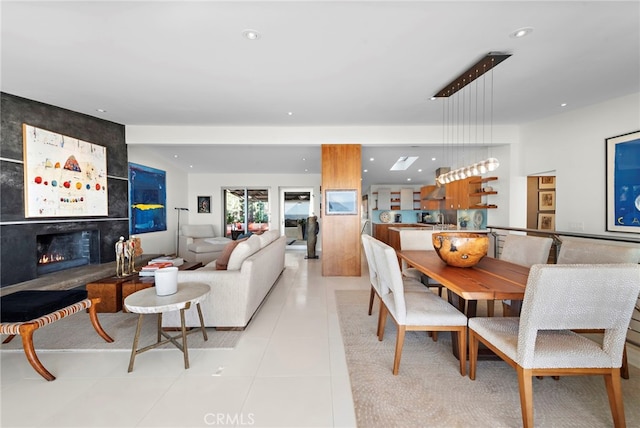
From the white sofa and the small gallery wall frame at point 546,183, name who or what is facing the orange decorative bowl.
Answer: the small gallery wall frame

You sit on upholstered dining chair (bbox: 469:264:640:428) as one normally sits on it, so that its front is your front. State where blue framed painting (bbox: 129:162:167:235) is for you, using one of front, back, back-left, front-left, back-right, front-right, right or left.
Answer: front-left

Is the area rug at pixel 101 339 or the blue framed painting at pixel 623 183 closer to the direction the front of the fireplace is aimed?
the blue framed painting

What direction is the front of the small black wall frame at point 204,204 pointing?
toward the camera

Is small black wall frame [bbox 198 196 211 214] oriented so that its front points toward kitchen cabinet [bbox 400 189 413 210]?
no

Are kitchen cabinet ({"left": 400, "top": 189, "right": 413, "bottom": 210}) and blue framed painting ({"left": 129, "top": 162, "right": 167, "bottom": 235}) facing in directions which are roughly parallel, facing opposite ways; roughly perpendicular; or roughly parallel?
roughly perpendicular

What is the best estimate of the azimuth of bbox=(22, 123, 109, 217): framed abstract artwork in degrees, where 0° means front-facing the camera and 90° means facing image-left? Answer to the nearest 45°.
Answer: approximately 315°

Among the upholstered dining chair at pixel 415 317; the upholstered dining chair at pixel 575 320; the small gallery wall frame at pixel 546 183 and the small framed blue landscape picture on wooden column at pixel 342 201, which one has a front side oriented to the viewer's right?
the upholstered dining chair at pixel 415 317

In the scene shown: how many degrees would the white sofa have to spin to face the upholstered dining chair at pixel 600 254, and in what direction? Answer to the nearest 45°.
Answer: approximately 135° to its left

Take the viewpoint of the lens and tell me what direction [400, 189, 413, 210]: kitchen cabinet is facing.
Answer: facing the viewer

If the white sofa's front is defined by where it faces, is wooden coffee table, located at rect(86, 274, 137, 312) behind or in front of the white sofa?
in front

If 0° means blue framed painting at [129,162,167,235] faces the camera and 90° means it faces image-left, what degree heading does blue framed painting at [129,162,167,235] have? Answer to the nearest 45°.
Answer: approximately 315°

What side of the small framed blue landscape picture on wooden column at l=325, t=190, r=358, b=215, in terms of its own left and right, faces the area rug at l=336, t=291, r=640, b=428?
front

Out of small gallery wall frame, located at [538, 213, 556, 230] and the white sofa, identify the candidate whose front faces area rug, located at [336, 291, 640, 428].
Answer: the small gallery wall frame

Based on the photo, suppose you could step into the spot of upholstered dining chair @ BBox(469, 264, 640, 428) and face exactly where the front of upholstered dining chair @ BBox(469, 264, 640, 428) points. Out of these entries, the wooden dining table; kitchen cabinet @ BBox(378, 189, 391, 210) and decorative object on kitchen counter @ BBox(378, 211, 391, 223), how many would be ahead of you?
3

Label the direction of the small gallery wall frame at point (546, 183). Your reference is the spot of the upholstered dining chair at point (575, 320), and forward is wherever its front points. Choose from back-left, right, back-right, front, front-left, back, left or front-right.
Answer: front-right

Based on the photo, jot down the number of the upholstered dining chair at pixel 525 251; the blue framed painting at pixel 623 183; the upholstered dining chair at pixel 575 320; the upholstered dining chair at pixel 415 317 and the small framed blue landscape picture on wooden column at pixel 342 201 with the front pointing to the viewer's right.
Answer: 1
